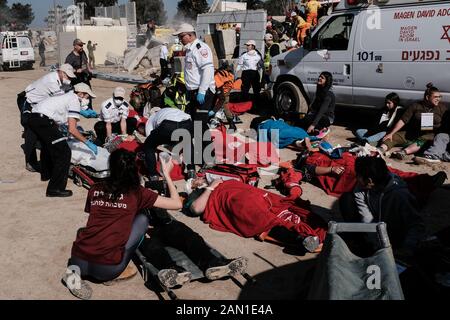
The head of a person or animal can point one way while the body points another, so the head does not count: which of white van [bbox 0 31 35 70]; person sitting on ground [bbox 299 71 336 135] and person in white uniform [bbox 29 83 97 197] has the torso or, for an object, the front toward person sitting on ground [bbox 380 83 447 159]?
the person in white uniform

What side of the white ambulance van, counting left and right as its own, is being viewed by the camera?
left

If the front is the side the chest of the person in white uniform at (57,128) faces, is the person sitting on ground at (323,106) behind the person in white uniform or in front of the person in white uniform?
in front

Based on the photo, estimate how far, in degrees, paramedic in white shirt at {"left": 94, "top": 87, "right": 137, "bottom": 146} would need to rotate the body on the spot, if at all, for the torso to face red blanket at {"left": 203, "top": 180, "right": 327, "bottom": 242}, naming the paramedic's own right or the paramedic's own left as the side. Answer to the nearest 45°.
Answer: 0° — they already face it

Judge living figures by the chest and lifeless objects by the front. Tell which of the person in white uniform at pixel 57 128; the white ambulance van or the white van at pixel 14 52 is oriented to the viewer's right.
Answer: the person in white uniform

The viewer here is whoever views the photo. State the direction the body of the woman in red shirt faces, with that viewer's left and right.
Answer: facing away from the viewer and to the right of the viewer

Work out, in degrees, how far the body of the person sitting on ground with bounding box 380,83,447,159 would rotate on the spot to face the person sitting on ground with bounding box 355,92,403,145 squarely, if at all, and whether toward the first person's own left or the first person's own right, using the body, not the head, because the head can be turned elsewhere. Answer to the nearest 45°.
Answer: approximately 135° to the first person's own right

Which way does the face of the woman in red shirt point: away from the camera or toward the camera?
away from the camera

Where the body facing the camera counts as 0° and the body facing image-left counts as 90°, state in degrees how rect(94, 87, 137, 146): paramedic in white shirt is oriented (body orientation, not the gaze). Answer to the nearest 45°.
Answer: approximately 0°
